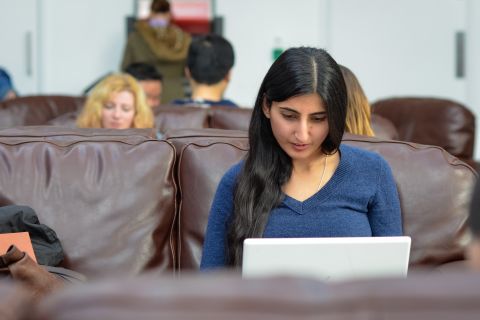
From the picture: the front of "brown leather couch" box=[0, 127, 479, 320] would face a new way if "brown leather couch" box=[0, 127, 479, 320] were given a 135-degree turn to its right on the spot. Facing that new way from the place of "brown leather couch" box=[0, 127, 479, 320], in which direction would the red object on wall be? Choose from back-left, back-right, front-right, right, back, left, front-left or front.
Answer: front-right

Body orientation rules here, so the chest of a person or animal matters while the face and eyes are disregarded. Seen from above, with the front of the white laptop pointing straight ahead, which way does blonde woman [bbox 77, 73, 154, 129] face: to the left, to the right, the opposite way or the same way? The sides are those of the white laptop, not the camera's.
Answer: the opposite way

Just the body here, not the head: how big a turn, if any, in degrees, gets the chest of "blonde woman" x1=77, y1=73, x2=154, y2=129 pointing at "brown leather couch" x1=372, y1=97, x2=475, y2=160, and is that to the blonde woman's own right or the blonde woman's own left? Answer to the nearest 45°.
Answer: approximately 90° to the blonde woman's own left

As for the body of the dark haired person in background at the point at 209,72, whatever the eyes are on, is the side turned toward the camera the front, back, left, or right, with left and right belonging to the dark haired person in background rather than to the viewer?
back

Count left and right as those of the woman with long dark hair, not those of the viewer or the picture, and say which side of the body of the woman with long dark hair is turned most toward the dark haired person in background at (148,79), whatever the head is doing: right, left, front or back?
back

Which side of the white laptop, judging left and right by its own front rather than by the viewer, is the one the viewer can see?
back

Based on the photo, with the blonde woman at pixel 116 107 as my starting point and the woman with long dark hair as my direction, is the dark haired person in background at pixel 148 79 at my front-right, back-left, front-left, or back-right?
back-left

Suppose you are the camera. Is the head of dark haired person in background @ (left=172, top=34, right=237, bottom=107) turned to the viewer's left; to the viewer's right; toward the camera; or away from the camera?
away from the camera

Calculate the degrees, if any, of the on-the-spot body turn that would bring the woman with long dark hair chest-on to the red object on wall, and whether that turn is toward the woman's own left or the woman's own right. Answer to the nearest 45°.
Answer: approximately 180°

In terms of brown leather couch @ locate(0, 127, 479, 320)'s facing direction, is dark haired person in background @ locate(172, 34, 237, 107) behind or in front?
behind

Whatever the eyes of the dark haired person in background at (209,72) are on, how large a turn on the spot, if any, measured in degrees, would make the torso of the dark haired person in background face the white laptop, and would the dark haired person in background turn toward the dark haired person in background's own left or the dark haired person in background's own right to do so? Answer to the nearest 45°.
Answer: approximately 180°

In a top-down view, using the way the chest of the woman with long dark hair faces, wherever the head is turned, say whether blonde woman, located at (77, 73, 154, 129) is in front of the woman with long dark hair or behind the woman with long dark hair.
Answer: behind

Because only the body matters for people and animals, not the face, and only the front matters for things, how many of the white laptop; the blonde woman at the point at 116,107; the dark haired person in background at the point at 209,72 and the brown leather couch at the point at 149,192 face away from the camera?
2
